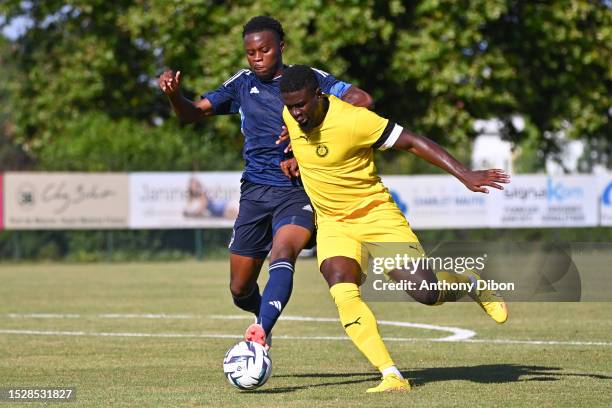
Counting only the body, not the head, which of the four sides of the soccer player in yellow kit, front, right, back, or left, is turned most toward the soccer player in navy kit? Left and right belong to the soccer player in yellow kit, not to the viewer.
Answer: right

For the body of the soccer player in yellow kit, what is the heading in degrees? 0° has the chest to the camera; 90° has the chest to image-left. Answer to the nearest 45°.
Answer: approximately 45°

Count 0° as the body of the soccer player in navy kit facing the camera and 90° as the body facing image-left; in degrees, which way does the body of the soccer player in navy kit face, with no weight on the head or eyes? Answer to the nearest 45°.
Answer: approximately 0°

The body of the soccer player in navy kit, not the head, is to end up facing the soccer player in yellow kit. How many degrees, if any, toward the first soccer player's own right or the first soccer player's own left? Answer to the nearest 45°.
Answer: approximately 45° to the first soccer player's own left
